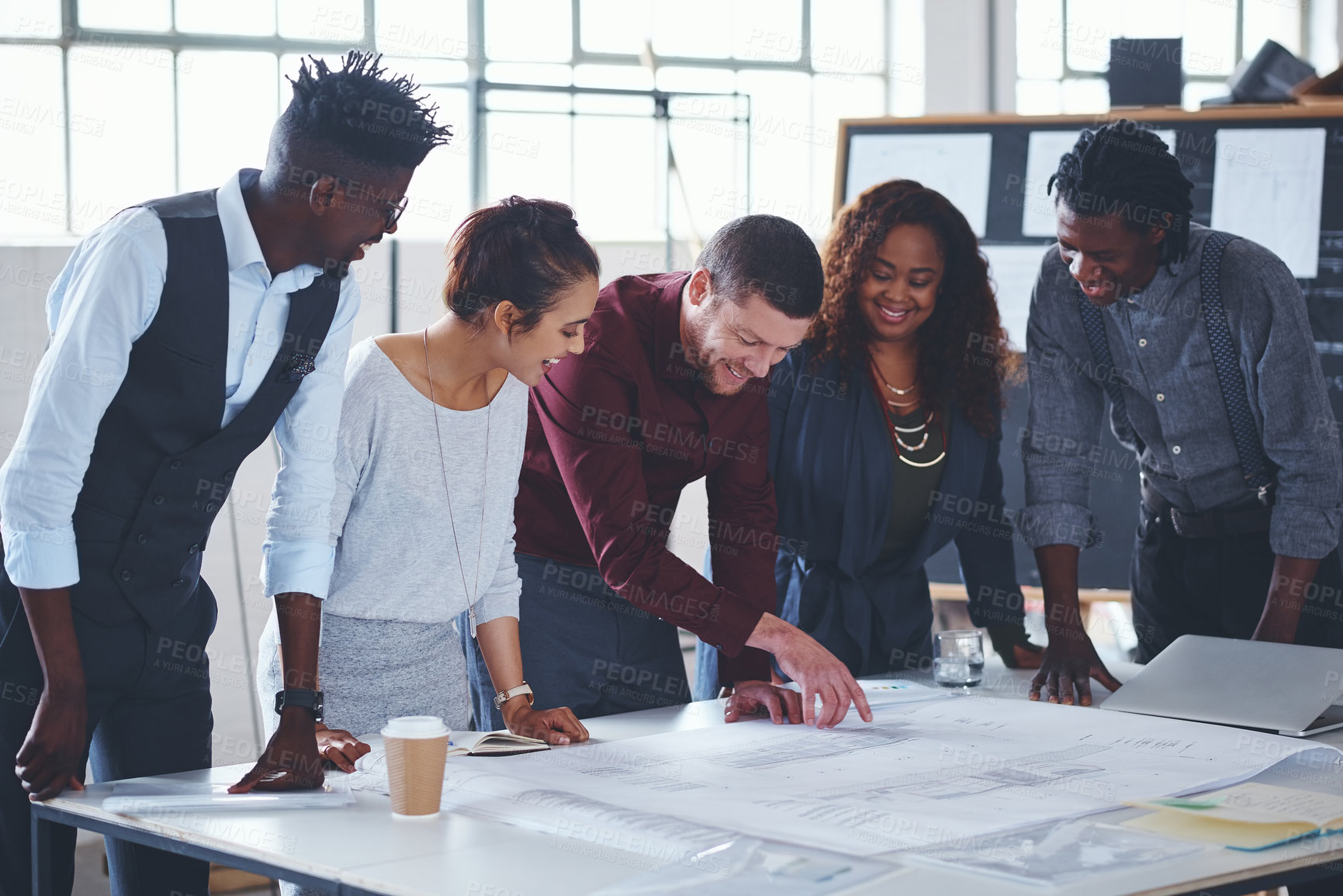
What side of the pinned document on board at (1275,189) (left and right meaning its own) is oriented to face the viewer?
front

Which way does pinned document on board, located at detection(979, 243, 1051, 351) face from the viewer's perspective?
toward the camera

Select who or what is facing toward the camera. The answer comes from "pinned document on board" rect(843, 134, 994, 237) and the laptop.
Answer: the pinned document on board

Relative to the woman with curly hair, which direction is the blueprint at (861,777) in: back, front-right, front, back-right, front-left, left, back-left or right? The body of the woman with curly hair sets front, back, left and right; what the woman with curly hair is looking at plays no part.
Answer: front

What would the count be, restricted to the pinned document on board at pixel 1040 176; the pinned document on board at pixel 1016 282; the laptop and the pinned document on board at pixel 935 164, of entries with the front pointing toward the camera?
3

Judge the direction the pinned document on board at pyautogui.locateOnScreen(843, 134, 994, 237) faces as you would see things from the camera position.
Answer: facing the viewer

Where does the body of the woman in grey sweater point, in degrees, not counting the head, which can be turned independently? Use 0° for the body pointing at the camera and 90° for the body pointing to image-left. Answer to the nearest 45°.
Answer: approximately 315°

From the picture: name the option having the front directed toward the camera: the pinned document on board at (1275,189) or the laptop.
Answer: the pinned document on board

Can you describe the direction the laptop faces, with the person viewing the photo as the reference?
facing away from the viewer and to the right of the viewer

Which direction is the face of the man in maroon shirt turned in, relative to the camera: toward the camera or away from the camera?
toward the camera

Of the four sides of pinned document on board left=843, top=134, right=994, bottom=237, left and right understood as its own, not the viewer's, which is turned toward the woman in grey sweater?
front

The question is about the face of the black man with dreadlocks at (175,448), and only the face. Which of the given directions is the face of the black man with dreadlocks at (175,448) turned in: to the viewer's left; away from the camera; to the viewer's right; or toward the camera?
to the viewer's right

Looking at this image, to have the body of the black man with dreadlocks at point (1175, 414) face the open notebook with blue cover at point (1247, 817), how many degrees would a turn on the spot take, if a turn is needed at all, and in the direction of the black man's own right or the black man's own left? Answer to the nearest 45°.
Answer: approximately 45° to the black man's own left

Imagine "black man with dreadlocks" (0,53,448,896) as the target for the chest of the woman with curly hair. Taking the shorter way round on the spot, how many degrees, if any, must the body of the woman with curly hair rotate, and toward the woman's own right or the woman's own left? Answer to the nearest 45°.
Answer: approximately 45° to the woman's own right
